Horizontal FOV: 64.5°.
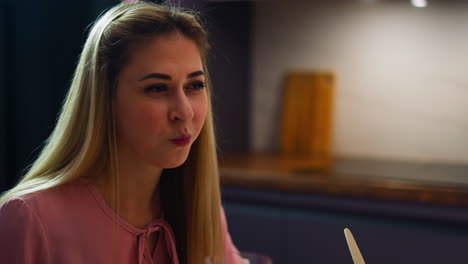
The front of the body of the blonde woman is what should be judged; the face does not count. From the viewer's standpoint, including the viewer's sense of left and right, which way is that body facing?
facing the viewer and to the right of the viewer

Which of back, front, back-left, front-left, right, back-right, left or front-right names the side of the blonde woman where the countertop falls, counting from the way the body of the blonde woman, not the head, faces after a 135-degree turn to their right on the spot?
back-right

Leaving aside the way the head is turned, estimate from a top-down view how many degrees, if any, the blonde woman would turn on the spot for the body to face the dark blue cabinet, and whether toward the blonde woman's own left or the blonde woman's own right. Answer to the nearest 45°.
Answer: approximately 90° to the blonde woman's own left

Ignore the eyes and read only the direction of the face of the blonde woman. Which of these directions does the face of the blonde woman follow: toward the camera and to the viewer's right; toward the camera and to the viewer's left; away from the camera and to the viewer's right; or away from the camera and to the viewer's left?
toward the camera and to the viewer's right
